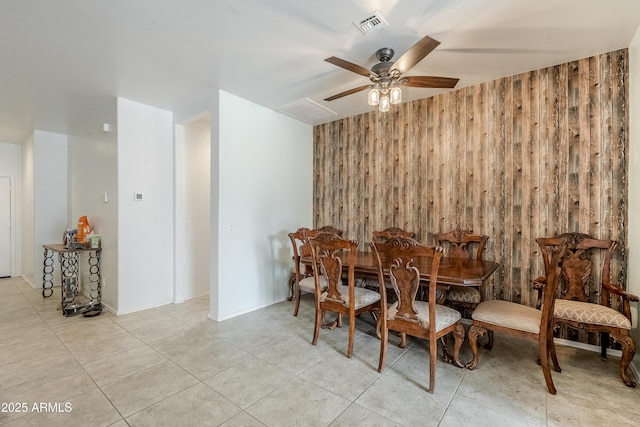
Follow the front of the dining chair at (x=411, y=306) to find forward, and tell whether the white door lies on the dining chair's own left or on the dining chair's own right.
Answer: on the dining chair's own left

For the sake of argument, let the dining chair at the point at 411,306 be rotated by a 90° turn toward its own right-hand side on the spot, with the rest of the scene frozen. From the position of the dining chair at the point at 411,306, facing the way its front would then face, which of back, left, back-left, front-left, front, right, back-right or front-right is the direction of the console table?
back-right

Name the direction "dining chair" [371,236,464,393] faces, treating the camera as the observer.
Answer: facing away from the viewer and to the right of the viewer

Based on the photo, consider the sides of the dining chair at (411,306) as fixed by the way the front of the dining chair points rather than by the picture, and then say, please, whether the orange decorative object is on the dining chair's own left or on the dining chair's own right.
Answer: on the dining chair's own left

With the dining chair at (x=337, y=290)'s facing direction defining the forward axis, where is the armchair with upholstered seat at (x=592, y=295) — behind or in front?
in front

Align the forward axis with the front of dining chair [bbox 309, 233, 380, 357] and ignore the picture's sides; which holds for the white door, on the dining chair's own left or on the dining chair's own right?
on the dining chair's own left

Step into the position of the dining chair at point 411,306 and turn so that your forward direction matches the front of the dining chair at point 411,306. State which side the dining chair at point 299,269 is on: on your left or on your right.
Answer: on your left

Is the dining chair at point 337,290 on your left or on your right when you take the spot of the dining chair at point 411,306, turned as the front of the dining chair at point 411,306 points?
on your left

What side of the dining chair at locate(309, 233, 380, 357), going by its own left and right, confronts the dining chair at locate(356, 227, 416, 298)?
front

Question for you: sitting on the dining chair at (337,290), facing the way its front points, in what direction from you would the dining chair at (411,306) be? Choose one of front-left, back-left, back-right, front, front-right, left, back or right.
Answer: right

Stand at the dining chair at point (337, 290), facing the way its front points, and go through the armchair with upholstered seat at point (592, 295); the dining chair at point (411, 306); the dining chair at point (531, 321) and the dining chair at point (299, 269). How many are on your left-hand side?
1

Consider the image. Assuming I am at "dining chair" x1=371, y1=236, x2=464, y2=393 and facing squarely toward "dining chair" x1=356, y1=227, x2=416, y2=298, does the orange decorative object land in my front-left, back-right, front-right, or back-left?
front-left

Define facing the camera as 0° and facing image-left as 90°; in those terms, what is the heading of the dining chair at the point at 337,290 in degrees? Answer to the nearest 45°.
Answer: approximately 225°

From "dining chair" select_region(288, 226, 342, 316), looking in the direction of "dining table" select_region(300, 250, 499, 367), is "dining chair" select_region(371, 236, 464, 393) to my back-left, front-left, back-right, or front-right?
front-right

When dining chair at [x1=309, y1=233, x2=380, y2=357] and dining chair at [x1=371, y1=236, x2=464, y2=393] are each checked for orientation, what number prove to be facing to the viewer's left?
0

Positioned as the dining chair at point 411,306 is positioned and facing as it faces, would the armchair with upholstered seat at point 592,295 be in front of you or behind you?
in front

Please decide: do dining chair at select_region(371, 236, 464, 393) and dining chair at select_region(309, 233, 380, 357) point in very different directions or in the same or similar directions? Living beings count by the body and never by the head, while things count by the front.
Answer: same or similar directions
